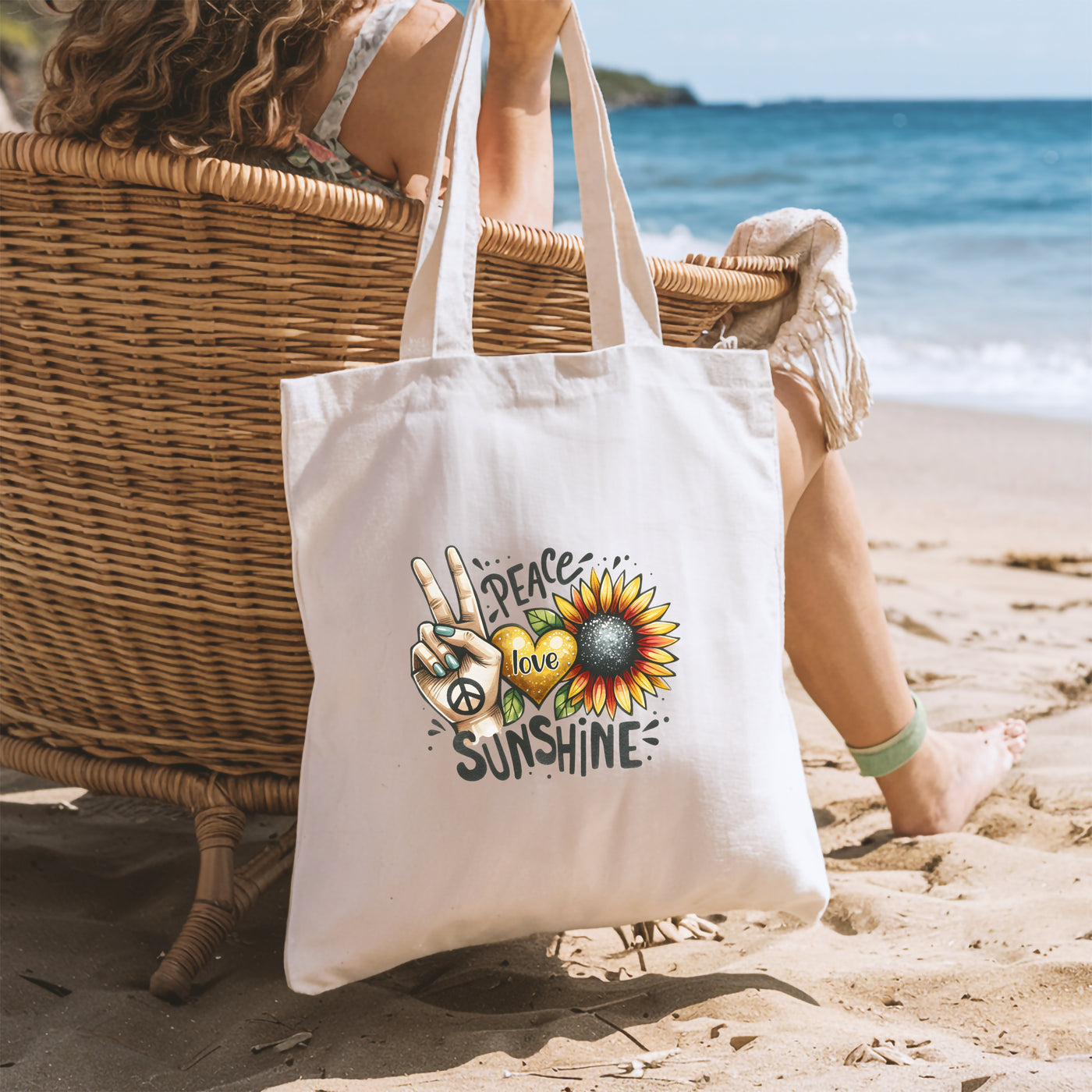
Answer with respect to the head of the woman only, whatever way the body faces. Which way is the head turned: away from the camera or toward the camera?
away from the camera

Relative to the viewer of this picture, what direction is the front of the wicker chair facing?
facing away from the viewer and to the right of the viewer

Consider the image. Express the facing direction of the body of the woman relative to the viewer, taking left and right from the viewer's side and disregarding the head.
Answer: facing away from the viewer and to the right of the viewer
